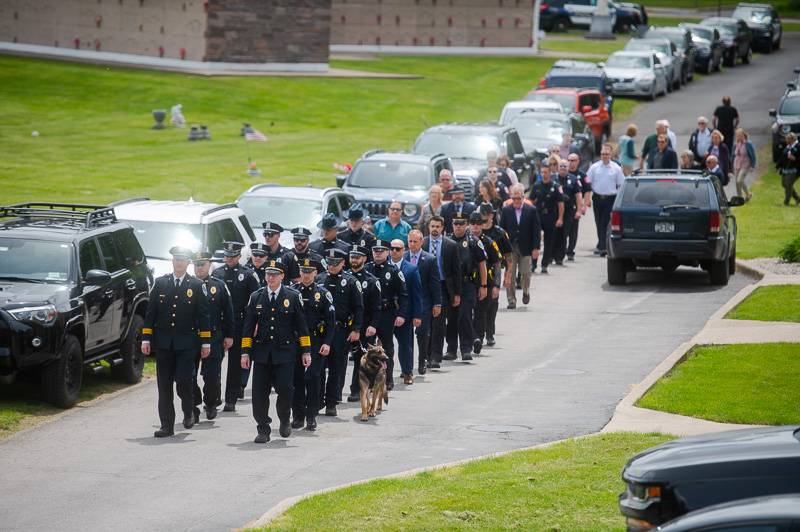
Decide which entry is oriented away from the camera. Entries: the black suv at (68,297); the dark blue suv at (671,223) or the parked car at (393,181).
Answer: the dark blue suv at (671,223)

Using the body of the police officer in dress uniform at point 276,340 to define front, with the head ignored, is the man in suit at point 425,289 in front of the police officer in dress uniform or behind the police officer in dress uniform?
behind

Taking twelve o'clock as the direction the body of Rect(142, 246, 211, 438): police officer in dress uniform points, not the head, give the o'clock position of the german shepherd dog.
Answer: The german shepherd dog is roughly at 9 o'clock from the police officer in dress uniform.

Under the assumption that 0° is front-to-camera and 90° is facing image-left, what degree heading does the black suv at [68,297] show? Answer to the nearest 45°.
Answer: approximately 45°

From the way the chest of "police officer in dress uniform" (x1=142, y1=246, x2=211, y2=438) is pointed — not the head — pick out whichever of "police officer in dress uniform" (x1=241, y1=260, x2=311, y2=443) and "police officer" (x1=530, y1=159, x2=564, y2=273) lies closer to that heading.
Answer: the police officer in dress uniform

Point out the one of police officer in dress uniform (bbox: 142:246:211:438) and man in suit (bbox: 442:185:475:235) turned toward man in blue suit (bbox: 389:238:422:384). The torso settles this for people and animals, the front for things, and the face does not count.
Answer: the man in suit

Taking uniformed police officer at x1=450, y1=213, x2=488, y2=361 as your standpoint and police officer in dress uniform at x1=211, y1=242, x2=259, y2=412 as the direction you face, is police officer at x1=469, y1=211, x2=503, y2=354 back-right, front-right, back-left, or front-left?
back-right
